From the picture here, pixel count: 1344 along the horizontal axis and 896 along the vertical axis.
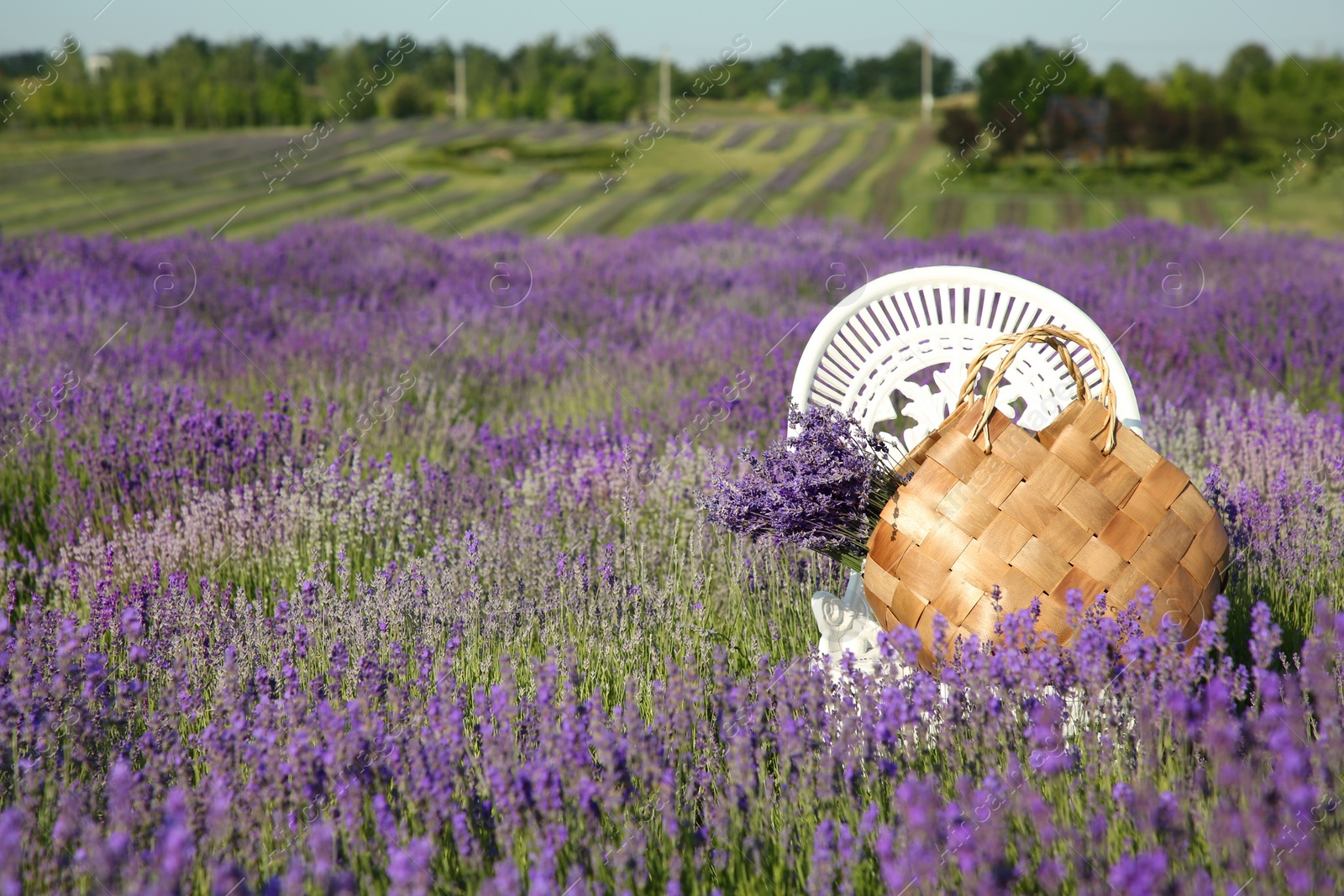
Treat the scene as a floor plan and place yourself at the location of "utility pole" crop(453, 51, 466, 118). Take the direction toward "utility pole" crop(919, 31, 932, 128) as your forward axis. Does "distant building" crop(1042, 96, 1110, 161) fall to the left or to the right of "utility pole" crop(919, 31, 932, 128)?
right

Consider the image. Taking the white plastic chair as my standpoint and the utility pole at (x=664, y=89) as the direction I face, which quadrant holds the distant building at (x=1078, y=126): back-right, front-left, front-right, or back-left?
front-right

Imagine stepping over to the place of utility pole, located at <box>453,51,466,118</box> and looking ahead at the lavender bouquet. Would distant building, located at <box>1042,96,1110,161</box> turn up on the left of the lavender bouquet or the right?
left

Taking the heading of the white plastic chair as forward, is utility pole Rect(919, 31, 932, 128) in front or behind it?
behind

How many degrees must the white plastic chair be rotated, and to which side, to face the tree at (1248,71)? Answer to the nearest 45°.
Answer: approximately 180°

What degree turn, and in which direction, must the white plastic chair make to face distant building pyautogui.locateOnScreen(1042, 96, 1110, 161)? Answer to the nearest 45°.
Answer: approximately 180°

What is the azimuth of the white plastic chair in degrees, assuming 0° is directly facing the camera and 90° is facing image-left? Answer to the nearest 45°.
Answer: approximately 0°

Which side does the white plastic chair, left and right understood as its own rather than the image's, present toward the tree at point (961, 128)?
back
